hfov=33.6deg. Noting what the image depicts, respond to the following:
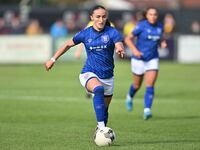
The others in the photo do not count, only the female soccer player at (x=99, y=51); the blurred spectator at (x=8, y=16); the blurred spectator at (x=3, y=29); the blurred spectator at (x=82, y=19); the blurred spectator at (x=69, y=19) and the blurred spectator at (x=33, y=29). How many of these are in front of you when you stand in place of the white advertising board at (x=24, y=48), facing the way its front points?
1

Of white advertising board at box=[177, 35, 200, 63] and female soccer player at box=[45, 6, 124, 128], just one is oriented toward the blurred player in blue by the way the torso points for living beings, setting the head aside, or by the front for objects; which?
the white advertising board

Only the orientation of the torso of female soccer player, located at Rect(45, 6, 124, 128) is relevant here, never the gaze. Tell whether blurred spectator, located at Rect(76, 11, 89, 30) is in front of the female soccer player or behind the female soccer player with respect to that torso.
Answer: behind

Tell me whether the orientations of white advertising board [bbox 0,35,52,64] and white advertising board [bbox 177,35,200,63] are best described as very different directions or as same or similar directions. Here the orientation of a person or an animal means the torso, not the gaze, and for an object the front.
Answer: same or similar directions

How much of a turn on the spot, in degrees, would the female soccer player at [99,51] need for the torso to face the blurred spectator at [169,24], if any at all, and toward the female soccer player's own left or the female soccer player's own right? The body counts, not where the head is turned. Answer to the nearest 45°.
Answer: approximately 180°

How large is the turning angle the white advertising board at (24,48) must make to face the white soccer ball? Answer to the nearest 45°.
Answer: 0° — it already faces it

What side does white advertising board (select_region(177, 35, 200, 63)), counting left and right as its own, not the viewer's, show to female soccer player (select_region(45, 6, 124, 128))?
front

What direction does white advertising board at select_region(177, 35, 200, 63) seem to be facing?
toward the camera

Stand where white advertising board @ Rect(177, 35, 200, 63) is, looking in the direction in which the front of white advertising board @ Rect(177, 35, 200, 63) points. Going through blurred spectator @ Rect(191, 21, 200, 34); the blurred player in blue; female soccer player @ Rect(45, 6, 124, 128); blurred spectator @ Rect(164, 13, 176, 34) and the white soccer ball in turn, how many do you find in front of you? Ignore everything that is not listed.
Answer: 3

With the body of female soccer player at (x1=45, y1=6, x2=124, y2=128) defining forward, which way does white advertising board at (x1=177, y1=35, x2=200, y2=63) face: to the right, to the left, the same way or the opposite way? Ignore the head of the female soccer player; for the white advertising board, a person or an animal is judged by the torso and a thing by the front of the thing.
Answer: the same way

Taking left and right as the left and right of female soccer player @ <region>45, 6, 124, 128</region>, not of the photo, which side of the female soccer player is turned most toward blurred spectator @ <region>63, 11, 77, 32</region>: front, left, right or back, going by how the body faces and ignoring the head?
back

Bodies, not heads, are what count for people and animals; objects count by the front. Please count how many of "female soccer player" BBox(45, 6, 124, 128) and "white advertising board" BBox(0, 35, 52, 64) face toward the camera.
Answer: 2

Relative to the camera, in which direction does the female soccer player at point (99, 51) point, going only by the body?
toward the camera

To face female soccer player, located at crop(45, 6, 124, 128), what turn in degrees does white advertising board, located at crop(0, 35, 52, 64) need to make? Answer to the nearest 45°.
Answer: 0° — it already faces them
